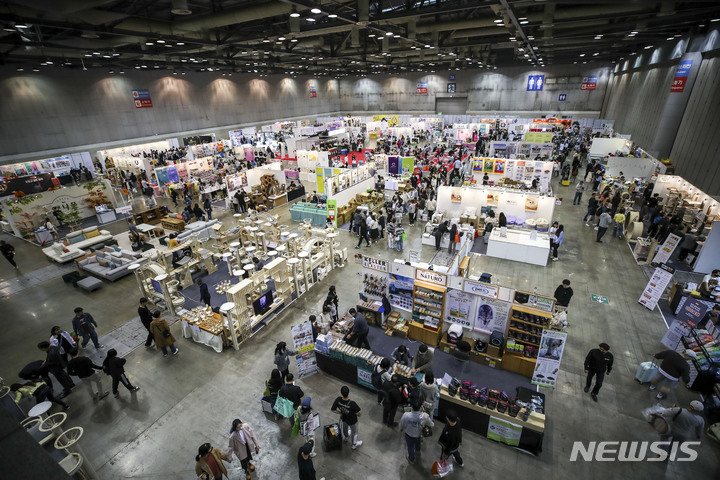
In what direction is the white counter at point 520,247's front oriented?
toward the camera

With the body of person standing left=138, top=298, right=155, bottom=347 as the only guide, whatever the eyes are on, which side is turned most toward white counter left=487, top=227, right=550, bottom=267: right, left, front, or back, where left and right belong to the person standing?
front

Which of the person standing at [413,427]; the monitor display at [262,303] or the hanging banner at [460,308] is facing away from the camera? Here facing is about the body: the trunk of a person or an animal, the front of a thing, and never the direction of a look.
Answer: the person standing

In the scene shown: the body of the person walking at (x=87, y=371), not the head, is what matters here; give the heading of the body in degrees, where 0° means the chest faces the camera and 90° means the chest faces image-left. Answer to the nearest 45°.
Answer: approximately 90°

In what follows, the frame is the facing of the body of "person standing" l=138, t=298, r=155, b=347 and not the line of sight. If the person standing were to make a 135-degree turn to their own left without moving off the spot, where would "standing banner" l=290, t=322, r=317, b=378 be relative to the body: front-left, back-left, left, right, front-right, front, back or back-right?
back

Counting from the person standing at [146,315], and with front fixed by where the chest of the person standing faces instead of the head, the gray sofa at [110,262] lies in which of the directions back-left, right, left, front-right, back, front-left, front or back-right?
left

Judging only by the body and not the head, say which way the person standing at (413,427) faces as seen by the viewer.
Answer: away from the camera

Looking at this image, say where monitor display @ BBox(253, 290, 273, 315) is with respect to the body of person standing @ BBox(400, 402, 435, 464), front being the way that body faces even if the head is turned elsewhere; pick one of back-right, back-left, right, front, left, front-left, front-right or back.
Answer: front-left

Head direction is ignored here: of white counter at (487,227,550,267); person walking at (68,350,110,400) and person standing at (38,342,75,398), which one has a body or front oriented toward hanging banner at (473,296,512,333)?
the white counter

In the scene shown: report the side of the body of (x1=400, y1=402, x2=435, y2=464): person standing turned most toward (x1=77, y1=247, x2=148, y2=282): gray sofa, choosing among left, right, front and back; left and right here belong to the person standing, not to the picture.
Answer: left

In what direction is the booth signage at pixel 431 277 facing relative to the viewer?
toward the camera

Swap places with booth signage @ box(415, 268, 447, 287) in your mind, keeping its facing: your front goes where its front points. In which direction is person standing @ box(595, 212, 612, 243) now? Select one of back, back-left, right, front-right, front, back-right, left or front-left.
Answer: back-left

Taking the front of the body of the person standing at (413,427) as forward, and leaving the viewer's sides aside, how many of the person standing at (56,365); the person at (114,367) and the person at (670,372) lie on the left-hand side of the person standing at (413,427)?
2

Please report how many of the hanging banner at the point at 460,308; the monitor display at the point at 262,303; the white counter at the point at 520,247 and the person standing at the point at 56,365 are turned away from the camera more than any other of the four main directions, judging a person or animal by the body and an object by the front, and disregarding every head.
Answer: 0
